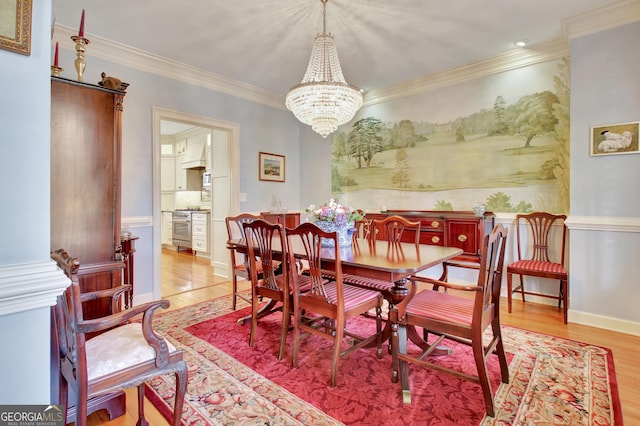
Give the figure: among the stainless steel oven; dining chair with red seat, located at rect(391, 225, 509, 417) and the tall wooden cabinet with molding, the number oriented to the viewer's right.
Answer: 1

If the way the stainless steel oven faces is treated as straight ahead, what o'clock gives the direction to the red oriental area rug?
The red oriental area rug is roughly at 10 o'clock from the stainless steel oven.

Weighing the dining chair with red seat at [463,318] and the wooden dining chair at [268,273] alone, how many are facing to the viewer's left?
1

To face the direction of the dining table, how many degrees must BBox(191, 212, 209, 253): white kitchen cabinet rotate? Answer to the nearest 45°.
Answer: approximately 45° to its left

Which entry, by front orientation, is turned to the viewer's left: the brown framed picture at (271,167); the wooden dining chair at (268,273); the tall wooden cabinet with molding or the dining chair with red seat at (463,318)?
the dining chair with red seat

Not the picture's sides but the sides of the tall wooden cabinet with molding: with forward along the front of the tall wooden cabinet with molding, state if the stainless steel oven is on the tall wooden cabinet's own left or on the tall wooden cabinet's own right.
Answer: on the tall wooden cabinet's own left

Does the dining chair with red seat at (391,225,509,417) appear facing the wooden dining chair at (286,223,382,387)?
yes

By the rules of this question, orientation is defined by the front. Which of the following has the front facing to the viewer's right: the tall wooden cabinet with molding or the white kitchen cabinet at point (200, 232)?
the tall wooden cabinet with molding

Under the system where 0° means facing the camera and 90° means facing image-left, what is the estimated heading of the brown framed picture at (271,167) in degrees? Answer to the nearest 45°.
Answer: approximately 315°

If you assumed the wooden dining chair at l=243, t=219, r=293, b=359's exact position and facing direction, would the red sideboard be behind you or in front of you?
in front

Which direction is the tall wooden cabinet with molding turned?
to the viewer's right

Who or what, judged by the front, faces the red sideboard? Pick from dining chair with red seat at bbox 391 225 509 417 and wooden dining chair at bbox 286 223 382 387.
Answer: the wooden dining chair

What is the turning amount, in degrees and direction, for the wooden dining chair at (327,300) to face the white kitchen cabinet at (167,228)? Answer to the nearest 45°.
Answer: approximately 90° to its left

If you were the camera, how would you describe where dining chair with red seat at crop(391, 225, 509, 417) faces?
facing to the left of the viewer

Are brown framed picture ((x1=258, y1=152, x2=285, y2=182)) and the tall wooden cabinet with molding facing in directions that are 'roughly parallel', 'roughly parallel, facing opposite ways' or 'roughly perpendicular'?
roughly perpendicular
